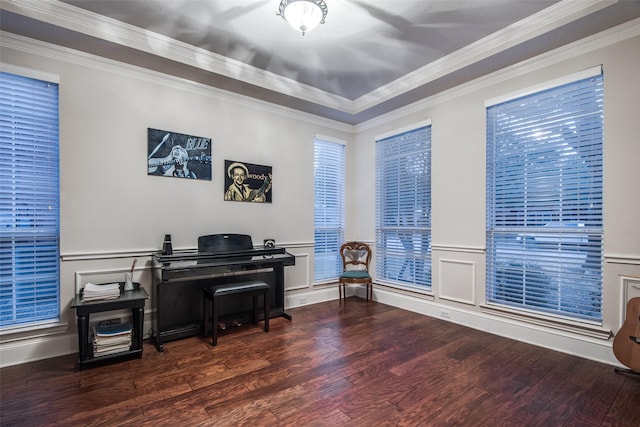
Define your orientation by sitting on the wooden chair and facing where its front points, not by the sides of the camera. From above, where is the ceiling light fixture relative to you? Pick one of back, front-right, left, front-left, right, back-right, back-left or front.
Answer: front

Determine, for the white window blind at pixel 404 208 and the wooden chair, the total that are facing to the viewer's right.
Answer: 0

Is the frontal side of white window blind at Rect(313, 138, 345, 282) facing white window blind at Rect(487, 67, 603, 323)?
yes

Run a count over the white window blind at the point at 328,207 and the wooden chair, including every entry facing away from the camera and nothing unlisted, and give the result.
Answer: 0

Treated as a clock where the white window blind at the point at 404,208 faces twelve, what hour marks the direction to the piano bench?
The piano bench is roughly at 12 o'clock from the white window blind.

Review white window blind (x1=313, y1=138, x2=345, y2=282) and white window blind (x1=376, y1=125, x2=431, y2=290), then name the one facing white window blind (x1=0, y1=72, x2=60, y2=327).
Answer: white window blind (x1=376, y1=125, x2=431, y2=290)

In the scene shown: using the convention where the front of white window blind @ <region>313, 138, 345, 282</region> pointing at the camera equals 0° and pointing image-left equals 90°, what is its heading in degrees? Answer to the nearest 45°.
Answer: approximately 315°

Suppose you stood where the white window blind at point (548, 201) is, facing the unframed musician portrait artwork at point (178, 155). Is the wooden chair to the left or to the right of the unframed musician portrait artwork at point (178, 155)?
right

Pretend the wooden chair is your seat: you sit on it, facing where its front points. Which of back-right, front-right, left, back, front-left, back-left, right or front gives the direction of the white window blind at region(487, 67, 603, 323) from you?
front-left

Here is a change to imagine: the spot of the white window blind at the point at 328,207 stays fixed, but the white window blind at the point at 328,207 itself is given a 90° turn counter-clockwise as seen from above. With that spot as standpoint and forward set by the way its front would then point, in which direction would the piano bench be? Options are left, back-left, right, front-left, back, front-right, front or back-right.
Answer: back

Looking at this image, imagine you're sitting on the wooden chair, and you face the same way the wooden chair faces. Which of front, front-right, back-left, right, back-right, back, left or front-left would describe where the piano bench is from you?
front-right

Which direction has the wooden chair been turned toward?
toward the camera

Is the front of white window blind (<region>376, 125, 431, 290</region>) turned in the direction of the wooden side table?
yes

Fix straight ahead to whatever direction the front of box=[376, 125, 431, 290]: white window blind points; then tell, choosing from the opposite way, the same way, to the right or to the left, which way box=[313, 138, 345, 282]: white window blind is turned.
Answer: to the left

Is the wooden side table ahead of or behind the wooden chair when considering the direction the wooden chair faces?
ahead

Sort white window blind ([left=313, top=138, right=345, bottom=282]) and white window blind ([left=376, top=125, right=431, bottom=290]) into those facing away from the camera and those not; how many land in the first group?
0

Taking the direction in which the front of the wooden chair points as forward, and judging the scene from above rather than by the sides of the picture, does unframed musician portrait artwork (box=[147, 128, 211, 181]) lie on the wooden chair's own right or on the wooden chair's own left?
on the wooden chair's own right
